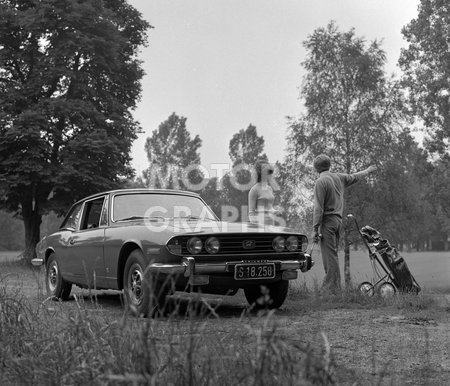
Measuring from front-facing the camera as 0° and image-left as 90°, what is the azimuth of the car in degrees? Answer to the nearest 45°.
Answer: approximately 315°

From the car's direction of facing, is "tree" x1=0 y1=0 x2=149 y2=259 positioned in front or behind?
behind

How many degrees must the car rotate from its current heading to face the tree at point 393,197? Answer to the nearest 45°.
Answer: approximately 90° to its left

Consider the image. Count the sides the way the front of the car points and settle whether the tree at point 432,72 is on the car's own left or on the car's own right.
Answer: on the car's own left

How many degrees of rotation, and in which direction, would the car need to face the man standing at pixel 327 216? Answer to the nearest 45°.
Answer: approximately 90° to its left

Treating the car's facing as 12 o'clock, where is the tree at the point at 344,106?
The tree is roughly at 8 o'clock from the car.
